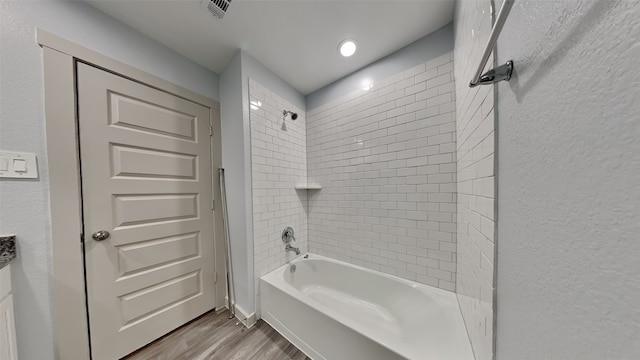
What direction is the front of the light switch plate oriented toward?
toward the camera

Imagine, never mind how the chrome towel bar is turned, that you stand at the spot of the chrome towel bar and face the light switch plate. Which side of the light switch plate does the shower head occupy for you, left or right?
right

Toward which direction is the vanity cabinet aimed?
to the viewer's right

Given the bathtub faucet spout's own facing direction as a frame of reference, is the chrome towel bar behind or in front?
in front

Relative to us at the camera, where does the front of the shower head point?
facing the viewer and to the right of the viewer

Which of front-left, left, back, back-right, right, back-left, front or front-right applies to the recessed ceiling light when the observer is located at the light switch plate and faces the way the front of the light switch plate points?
front-left

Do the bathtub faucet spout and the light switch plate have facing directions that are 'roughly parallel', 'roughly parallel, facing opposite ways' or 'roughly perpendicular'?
roughly parallel

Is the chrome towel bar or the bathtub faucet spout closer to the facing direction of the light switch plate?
the chrome towel bar
